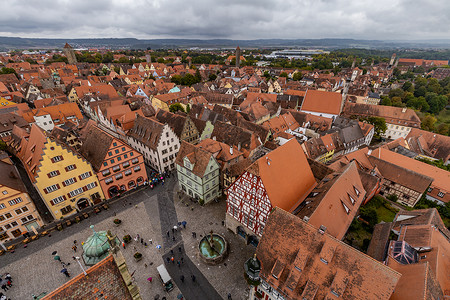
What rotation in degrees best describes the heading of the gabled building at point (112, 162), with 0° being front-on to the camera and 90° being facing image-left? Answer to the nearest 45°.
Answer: approximately 315°

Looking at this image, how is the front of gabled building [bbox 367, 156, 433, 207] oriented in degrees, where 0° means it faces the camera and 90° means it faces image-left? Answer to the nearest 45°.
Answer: approximately 45°
